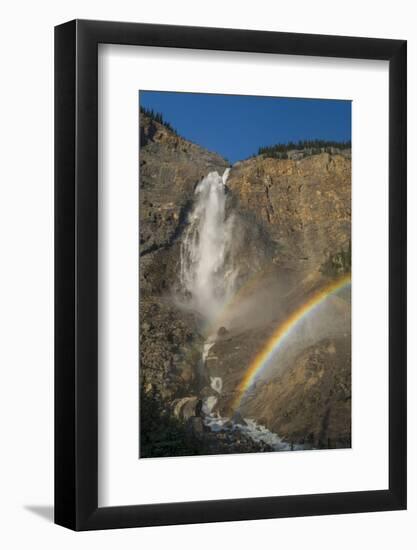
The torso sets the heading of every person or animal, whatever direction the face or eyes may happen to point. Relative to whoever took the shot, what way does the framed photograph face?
facing the viewer and to the right of the viewer
